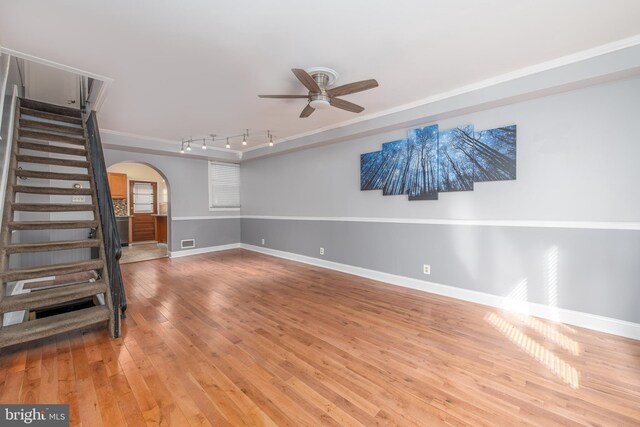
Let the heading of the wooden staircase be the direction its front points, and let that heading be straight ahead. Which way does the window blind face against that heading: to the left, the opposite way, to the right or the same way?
the same way

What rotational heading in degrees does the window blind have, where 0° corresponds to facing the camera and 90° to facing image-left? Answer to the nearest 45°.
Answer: approximately 315°

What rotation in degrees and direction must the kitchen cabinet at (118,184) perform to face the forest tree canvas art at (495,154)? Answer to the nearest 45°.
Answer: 0° — it already faces it

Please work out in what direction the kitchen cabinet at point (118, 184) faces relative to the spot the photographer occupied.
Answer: facing the viewer

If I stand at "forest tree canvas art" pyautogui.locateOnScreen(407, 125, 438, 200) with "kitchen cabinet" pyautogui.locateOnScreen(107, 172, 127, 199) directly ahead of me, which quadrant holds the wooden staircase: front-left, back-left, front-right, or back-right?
front-left

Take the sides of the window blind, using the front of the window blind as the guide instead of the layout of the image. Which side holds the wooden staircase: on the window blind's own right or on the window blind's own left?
on the window blind's own right

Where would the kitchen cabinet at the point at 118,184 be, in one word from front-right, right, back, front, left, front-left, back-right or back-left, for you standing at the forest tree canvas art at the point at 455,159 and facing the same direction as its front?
right

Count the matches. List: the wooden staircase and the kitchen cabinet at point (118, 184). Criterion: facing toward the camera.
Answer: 2

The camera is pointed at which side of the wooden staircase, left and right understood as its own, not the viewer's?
front

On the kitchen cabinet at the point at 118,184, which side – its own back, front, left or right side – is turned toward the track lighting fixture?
front
